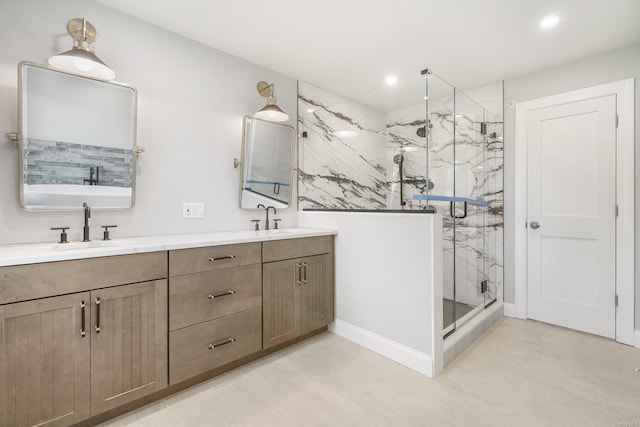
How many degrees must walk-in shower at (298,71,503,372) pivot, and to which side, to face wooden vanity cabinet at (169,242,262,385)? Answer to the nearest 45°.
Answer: approximately 90° to its right

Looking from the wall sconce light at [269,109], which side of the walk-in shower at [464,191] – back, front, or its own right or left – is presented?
right

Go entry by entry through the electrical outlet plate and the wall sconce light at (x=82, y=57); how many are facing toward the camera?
2

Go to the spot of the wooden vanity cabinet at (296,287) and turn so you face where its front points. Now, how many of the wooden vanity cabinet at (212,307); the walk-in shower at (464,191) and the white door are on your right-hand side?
1

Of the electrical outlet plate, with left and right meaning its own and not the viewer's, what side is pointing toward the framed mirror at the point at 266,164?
left

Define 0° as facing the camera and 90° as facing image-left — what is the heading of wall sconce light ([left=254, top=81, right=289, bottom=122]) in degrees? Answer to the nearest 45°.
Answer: approximately 315°

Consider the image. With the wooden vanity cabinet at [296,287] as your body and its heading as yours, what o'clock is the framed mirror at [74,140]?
The framed mirror is roughly at 4 o'clock from the wooden vanity cabinet.
